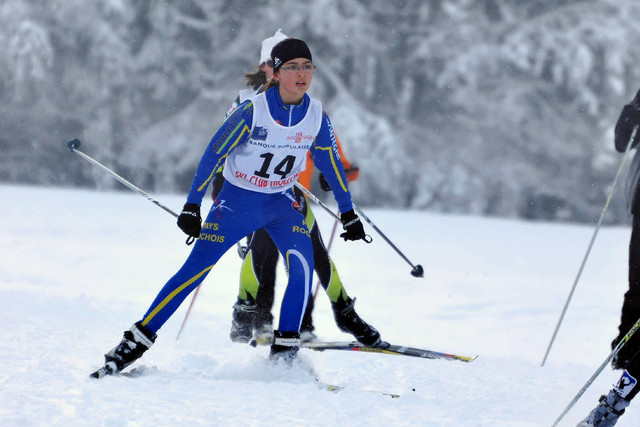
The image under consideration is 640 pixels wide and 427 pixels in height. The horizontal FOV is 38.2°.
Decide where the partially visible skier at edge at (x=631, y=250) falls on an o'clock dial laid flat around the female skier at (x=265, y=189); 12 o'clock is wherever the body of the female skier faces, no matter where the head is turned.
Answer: The partially visible skier at edge is roughly at 10 o'clock from the female skier.

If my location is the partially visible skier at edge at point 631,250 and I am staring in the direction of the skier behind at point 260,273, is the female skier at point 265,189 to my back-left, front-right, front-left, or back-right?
front-left

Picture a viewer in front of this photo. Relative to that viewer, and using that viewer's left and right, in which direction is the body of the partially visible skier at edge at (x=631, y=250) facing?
facing the viewer and to the left of the viewer

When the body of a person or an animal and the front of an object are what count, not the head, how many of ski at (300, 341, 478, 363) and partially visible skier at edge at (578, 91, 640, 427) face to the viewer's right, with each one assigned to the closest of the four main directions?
1

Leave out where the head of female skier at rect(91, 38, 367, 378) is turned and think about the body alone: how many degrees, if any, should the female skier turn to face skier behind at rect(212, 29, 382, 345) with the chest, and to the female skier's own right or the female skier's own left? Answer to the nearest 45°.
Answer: approximately 135° to the female skier's own left

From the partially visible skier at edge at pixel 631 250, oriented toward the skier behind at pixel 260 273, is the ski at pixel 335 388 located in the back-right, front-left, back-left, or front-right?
front-left

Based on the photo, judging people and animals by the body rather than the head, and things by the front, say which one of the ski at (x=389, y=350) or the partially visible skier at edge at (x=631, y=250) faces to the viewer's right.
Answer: the ski

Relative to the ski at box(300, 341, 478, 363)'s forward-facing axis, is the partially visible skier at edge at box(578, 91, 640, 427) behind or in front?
in front

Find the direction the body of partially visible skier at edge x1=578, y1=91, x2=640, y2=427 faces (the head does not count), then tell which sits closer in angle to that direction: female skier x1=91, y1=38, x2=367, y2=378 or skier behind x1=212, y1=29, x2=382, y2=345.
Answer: the female skier

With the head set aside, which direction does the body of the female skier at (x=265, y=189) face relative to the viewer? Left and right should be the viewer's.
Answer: facing the viewer and to the right of the viewer

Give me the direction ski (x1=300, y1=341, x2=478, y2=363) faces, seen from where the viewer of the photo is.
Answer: facing to the right of the viewer

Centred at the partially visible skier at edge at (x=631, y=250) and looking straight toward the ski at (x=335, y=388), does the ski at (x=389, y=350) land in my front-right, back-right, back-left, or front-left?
front-right
